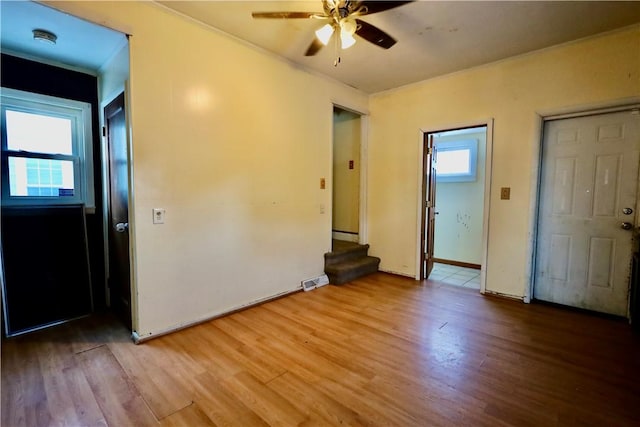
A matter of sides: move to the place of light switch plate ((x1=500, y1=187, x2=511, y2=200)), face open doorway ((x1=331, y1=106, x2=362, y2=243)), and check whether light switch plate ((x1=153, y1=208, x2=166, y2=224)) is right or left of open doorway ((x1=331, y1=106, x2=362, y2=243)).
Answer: left

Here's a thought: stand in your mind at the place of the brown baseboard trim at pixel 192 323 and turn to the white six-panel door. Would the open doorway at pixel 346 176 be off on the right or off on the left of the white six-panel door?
left

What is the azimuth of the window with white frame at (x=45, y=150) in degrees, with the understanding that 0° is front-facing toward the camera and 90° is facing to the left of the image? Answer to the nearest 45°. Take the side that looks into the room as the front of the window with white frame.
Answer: approximately 315°

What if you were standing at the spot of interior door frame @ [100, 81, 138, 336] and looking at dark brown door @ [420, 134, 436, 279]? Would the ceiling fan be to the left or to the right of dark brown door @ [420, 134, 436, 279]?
right

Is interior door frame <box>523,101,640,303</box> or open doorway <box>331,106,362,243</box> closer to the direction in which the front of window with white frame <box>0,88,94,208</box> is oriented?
the interior door frame
